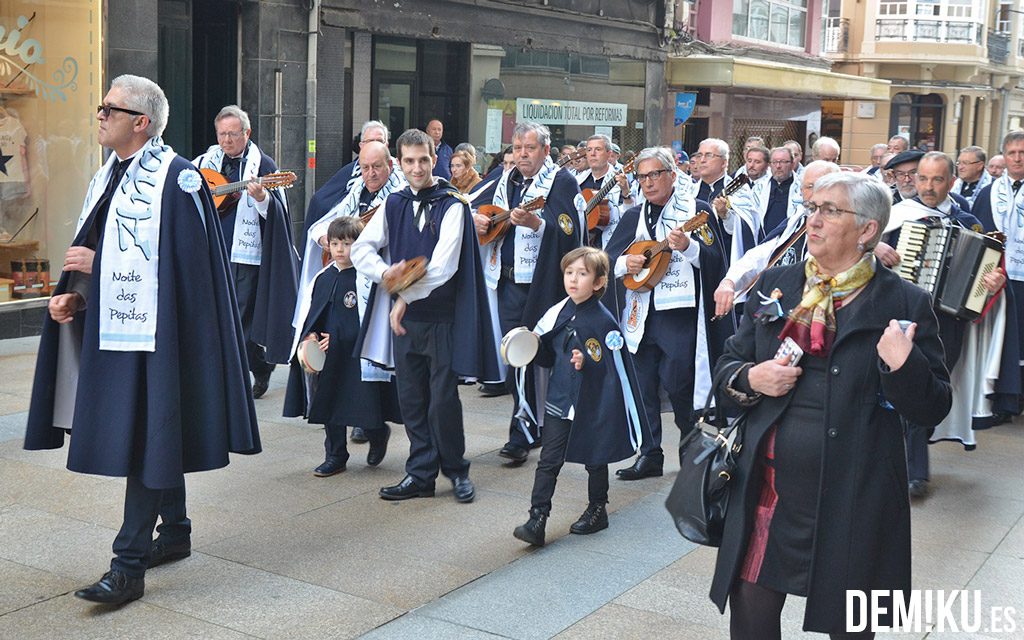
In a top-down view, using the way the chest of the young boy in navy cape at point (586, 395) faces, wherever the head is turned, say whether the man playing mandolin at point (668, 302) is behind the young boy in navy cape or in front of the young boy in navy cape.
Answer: behind

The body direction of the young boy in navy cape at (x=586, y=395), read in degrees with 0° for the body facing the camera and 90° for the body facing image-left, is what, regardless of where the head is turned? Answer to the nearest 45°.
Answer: approximately 45°

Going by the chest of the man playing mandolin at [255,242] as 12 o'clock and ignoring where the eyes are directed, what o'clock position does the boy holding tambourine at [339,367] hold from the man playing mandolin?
The boy holding tambourine is roughly at 10 o'clock from the man playing mandolin.

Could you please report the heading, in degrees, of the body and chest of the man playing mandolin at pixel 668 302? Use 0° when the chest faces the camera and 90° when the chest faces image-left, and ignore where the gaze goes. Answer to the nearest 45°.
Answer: approximately 45°

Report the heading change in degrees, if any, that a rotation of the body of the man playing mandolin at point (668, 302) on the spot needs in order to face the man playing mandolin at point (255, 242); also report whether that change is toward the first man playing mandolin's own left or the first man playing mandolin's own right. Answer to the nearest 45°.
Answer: approximately 90° to the first man playing mandolin's own right

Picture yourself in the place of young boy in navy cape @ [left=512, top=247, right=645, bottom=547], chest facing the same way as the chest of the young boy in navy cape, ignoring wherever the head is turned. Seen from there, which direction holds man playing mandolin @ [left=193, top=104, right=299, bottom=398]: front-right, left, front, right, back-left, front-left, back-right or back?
right

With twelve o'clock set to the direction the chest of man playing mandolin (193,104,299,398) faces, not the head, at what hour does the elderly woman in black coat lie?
The elderly woman in black coat is roughly at 10 o'clock from the man playing mandolin.

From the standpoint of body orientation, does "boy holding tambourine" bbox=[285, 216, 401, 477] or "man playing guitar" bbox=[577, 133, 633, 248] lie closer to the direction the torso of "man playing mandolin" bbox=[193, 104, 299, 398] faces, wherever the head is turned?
the boy holding tambourine

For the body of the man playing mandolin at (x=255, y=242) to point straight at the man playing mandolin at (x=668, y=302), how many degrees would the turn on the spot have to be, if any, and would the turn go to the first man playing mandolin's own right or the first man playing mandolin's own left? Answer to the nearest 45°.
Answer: approximately 90° to the first man playing mandolin's own left

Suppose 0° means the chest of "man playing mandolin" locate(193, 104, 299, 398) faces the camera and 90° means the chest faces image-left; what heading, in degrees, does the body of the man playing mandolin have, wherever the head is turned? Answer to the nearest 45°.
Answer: approximately 45°

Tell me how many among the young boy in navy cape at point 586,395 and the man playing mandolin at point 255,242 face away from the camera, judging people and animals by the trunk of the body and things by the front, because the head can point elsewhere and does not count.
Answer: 0
